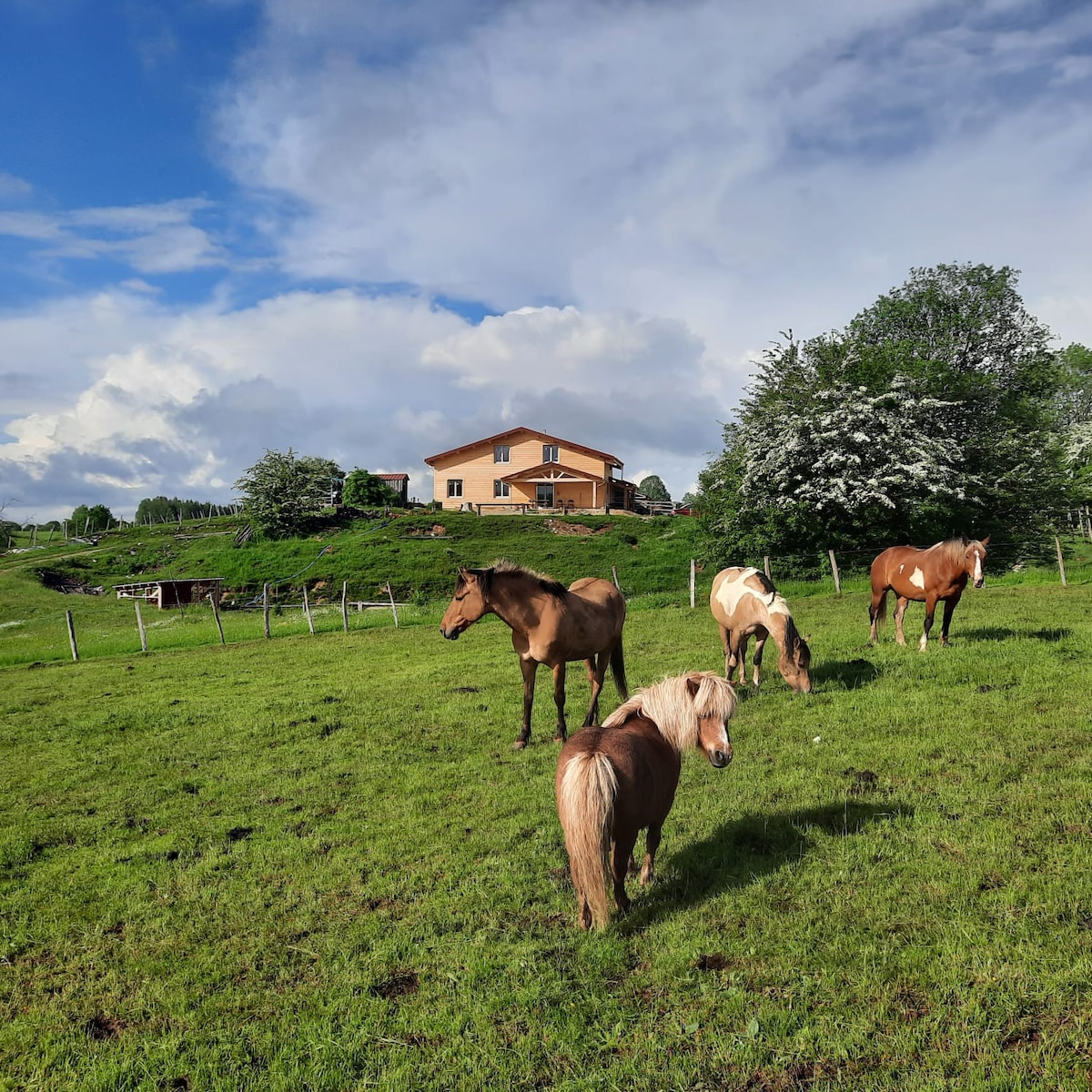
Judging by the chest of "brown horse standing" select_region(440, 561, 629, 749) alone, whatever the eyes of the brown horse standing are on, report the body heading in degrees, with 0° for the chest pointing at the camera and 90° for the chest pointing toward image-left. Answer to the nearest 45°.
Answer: approximately 45°

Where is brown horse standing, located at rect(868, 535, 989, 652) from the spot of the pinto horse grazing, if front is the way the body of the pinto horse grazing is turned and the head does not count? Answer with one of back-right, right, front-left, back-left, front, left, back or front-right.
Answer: left

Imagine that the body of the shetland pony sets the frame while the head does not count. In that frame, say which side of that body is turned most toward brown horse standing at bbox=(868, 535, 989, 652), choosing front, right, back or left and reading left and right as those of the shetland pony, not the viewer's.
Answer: front

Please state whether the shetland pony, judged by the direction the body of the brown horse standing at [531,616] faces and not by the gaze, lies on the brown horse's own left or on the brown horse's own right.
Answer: on the brown horse's own left

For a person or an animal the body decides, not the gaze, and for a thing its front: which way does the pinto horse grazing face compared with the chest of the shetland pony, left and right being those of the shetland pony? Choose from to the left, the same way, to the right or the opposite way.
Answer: to the right

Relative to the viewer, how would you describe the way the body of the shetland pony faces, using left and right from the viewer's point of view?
facing away from the viewer and to the right of the viewer

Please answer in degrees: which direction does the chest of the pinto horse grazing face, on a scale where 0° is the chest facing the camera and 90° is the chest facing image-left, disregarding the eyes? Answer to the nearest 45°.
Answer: approximately 315°

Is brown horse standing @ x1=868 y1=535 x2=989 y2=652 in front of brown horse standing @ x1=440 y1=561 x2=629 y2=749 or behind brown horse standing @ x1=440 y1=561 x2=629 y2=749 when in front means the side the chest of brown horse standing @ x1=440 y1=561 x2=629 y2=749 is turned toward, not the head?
behind

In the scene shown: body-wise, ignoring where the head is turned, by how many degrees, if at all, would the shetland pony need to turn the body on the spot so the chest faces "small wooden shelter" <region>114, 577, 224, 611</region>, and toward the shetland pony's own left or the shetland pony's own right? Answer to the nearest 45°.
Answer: approximately 90° to the shetland pony's own left

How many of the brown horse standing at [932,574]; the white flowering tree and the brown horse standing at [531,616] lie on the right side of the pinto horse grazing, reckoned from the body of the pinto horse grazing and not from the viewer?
1
